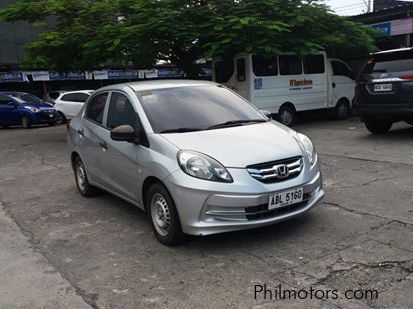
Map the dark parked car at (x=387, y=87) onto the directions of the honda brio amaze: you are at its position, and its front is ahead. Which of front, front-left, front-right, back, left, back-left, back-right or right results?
left

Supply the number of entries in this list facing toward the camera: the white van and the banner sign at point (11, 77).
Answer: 1

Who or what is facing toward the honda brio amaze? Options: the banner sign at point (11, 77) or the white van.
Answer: the banner sign

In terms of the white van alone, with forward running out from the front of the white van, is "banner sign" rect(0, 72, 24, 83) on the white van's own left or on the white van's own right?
on the white van's own left

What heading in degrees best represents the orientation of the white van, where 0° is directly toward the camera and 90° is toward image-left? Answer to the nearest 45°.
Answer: approximately 225°

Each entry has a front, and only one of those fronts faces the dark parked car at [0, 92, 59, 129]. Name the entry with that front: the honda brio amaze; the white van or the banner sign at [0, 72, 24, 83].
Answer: the banner sign

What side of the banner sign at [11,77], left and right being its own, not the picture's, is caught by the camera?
front

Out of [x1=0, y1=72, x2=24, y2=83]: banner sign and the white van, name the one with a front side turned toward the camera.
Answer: the banner sign

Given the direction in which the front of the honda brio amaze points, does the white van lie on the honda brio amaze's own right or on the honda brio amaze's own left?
on the honda brio amaze's own left

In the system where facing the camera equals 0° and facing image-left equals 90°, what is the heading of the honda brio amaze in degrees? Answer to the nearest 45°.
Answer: approximately 315°

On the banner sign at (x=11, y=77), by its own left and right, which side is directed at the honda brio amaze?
front
